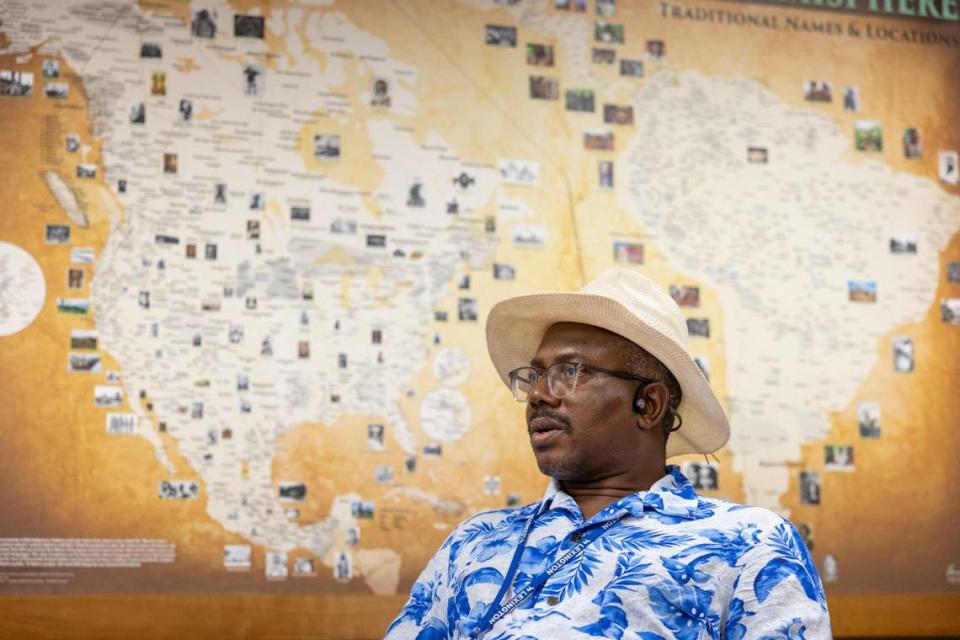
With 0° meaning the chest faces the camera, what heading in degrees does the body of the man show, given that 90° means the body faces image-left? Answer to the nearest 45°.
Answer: approximately 45°

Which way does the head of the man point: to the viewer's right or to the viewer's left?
to the viewer's left
